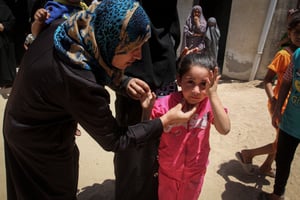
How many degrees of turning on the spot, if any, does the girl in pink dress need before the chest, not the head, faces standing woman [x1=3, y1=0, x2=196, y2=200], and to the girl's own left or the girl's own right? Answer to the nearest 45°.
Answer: approximately 45° to the girl's own right

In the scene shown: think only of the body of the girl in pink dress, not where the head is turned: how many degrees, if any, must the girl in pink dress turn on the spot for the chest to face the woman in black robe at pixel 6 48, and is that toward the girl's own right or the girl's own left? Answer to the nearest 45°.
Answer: approximately 135° to the girl's own right

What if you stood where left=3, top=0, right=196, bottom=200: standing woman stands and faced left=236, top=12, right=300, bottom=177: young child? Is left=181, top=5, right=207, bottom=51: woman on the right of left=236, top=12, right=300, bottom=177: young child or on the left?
left

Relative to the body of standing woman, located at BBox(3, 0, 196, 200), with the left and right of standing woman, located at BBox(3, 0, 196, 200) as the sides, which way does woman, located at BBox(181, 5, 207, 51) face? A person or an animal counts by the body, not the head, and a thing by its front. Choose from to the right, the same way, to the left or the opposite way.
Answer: to the right

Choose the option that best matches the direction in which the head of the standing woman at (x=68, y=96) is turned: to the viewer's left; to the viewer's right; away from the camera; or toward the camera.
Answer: to the viewer's right

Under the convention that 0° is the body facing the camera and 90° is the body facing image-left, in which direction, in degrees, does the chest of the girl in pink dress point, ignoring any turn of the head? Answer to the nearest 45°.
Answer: approximately 0°

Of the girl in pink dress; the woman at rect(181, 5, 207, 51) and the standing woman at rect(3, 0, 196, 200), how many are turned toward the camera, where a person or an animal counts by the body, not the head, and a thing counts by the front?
2

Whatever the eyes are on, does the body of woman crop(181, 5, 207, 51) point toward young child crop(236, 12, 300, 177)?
yes

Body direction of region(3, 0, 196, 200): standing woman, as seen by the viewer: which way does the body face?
to the viewer's right

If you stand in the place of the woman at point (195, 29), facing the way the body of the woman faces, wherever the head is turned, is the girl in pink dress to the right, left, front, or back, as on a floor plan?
front
